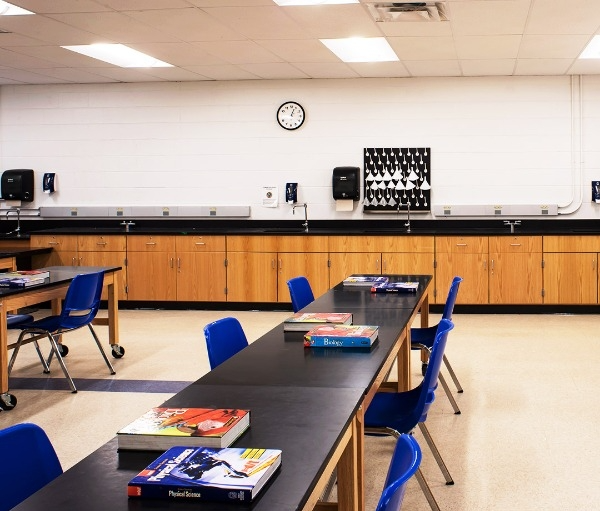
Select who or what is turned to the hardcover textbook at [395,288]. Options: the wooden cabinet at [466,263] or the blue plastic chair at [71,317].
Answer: the wooden cabinet

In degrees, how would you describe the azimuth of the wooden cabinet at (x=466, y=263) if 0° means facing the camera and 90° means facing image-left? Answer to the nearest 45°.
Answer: approximately 0°

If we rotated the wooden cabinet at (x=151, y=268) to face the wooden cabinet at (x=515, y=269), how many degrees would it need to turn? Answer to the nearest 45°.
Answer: approximately 90° to its left

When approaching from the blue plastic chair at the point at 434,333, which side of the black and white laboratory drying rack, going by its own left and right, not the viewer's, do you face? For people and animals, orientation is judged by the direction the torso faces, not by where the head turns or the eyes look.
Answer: front

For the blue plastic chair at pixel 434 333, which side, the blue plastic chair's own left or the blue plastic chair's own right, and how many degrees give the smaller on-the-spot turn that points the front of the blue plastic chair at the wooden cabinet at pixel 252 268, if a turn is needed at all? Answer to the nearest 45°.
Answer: approximately 45° to the blue plastic chair's own right

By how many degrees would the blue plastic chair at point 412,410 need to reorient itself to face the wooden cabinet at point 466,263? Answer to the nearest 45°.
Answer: approximately 90° to its right

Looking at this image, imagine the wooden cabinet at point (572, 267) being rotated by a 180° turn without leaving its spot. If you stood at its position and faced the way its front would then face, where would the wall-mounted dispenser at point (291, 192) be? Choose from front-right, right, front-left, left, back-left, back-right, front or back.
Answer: left

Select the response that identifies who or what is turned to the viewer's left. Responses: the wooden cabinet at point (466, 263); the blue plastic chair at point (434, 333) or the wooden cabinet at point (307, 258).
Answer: the blue plastic chair

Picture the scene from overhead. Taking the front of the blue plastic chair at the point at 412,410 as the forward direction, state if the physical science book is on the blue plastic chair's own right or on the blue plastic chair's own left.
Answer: on the blue plastic chair's own left

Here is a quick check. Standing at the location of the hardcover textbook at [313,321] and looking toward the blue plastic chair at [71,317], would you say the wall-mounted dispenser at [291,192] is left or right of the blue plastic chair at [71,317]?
right

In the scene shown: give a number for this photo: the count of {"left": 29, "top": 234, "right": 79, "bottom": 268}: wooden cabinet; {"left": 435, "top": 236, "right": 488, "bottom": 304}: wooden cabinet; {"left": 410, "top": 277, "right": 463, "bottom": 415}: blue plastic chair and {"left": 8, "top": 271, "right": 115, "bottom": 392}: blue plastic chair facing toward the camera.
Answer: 2

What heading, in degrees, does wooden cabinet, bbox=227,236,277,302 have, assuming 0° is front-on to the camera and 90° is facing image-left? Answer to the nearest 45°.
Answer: approximately 0°

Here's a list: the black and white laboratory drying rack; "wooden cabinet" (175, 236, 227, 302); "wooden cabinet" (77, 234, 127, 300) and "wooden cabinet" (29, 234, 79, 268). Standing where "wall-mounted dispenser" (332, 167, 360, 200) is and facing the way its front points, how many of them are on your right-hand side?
3

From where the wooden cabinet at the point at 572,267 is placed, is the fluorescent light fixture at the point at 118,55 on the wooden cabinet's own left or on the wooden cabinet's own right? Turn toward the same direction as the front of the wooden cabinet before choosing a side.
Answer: on the wooden cabinet's own right

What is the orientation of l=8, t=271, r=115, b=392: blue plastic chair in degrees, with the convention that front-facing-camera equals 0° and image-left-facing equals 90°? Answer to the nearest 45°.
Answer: approximately 135°
